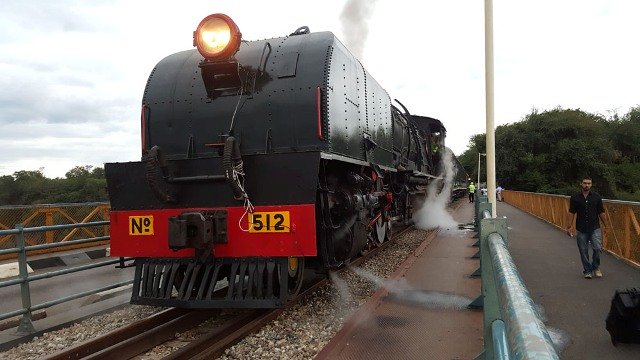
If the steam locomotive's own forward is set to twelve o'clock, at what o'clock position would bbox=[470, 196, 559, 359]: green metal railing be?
The green metal railing is roughly at 10 o'clock from the steam locomotive.

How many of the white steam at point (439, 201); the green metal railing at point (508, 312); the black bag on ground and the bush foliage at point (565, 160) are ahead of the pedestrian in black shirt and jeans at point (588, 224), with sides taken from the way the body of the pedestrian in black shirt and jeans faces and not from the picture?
2

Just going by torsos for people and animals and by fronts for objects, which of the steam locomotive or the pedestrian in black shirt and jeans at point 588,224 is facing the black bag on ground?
the pedestrian in black shirt and jeans

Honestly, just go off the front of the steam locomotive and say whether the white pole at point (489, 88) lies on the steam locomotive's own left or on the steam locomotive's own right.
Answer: on the steam locomotive's own left

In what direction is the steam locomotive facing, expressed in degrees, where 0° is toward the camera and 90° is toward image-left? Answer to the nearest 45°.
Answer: approximately 45°

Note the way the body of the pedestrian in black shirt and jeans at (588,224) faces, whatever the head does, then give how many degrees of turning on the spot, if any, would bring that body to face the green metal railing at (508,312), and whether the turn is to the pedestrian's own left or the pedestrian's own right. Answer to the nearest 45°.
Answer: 0° — they already face it

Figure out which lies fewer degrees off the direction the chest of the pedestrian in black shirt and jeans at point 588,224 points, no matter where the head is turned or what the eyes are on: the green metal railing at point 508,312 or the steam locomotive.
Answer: the green metal railing

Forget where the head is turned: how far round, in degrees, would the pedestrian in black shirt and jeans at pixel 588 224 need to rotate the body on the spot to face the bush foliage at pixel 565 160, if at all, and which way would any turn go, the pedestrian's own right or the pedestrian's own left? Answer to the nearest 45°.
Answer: approximately 180°

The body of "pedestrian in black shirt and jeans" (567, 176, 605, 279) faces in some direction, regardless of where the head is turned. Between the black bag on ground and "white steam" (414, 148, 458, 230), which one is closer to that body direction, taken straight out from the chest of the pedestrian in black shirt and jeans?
the black bag on ground

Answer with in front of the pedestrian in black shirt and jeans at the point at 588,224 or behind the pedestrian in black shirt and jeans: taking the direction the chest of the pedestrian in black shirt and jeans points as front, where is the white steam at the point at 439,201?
behind
